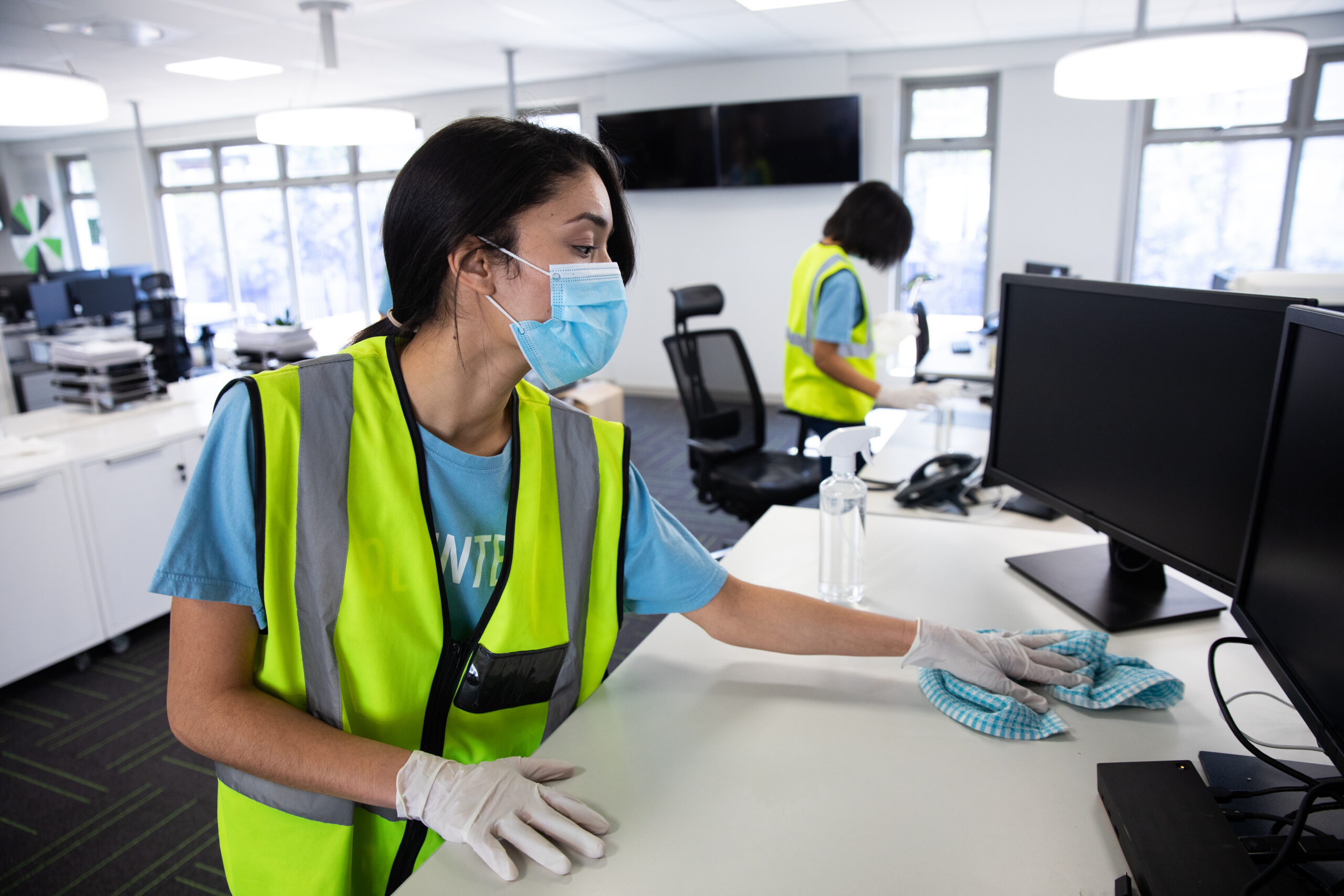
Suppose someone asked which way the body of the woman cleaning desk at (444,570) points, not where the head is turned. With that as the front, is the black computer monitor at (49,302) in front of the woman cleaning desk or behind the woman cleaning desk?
behind

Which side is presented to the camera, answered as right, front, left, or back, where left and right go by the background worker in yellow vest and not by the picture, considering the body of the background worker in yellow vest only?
right

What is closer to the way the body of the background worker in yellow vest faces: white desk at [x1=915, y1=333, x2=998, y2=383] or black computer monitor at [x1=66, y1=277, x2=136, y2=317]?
the white desk

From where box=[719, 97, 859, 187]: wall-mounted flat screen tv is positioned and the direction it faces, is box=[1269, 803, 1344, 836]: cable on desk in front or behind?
in front

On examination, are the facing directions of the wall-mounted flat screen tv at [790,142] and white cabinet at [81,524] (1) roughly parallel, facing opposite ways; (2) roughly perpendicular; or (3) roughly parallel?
roughly perpendicular

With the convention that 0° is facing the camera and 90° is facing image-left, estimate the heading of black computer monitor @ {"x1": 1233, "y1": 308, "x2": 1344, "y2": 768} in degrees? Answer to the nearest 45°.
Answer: approximately 45°

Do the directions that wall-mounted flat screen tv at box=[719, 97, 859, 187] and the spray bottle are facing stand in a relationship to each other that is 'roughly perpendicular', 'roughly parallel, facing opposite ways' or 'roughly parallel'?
roughly perpendicular

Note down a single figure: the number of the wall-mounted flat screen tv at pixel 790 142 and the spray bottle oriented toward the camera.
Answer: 1

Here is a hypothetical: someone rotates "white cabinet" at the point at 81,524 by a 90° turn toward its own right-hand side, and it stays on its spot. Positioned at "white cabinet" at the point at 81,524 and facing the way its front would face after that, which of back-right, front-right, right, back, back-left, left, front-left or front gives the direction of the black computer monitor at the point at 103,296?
back-right

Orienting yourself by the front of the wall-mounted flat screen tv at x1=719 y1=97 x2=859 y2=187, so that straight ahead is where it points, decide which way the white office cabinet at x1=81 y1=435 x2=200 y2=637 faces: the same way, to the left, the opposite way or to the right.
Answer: to the left

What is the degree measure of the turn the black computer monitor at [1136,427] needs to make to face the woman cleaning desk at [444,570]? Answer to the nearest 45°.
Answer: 0° — it already faces them

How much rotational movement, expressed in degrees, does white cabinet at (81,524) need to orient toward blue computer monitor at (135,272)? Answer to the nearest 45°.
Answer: approximately 135° to its left

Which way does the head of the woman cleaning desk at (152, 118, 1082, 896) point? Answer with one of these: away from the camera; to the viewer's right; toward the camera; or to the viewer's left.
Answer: to the viewer's right
